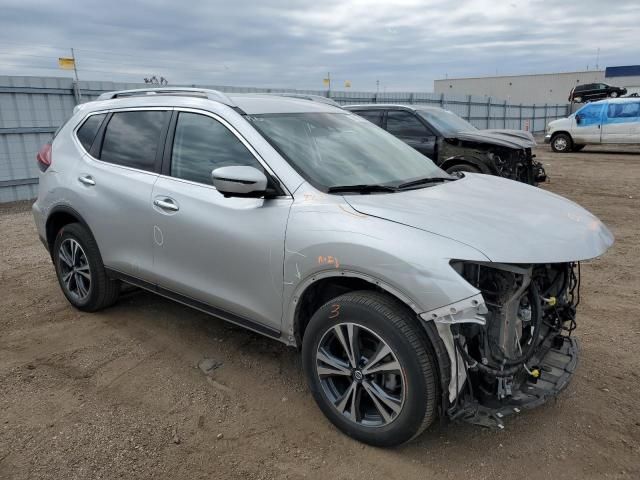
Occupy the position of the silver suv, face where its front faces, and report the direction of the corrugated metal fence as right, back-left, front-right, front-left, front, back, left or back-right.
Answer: back

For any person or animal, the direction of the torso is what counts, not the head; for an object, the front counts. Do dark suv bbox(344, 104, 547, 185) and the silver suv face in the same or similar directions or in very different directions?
same or similar directions

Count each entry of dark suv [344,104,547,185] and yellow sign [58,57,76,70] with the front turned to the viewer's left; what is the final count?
0

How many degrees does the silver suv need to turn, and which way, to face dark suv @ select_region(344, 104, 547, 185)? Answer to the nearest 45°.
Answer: approximately 135° to its left

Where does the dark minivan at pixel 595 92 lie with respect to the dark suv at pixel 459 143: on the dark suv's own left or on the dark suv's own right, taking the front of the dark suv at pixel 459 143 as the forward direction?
on the dark suv's own left

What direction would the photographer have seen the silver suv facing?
facing the viewer and to the right of the viewer

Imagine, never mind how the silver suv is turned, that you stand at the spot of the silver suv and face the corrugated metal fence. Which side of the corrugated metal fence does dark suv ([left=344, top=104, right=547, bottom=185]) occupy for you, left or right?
right

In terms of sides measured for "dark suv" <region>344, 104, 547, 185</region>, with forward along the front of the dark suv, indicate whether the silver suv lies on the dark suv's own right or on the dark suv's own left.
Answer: on the dark suv's own right
